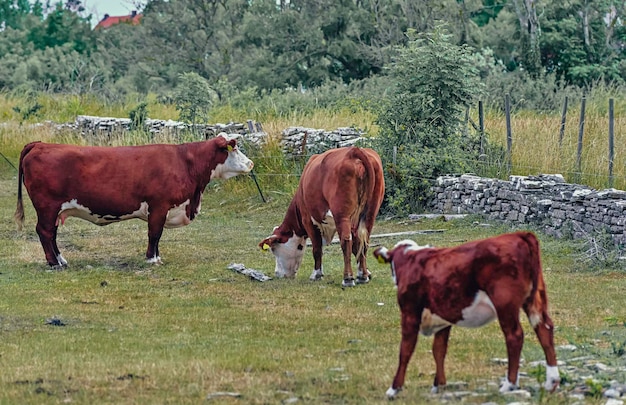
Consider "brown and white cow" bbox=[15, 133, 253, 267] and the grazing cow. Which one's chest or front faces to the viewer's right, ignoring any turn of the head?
the brown and white cow

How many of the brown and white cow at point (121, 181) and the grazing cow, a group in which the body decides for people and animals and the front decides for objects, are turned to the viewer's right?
1

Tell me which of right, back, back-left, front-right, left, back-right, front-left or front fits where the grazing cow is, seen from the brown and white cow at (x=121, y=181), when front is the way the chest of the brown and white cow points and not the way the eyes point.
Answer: front-right

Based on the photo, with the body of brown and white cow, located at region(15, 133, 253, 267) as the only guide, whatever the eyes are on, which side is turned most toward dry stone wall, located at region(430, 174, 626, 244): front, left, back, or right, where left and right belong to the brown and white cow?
front

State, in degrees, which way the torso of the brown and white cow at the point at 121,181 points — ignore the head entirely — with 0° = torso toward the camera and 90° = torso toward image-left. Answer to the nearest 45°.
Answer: approximately 270°

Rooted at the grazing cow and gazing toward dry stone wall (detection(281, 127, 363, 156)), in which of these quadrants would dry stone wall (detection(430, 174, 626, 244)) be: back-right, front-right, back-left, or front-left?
front-right

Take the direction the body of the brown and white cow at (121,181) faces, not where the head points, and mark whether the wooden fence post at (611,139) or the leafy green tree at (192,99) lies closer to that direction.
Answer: the wooden fence post

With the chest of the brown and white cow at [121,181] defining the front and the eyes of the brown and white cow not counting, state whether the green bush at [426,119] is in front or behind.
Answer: in front
